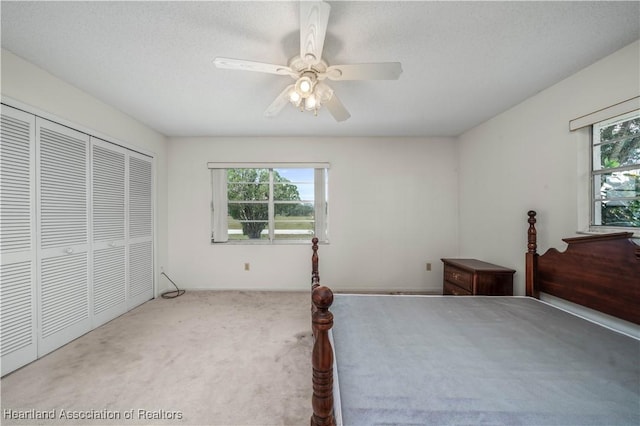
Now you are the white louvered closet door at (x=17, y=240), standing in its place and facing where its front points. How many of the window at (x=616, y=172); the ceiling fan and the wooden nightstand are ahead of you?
3

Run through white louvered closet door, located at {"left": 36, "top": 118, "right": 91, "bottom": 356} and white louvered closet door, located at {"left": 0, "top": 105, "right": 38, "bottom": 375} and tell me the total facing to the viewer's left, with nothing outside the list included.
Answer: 0

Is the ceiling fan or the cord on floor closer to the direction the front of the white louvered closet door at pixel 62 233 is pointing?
the ceiling fan

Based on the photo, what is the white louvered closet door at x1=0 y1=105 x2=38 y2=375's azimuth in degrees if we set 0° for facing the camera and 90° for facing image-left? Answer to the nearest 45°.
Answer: approximately 315°

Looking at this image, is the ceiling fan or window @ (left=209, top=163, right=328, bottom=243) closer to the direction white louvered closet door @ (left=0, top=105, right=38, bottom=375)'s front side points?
the ceiling fan

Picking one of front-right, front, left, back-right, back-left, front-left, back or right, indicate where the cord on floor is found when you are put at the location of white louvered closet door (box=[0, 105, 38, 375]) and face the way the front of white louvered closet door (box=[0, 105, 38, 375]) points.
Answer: left

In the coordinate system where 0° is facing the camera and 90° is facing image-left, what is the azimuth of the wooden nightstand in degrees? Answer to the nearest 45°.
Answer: approximately 45°

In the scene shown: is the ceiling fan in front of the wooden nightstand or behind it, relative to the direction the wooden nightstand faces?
in front

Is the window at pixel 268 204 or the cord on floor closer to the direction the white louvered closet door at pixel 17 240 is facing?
the window

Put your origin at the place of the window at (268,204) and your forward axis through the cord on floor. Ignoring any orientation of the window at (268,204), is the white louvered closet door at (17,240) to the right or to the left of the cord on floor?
left
